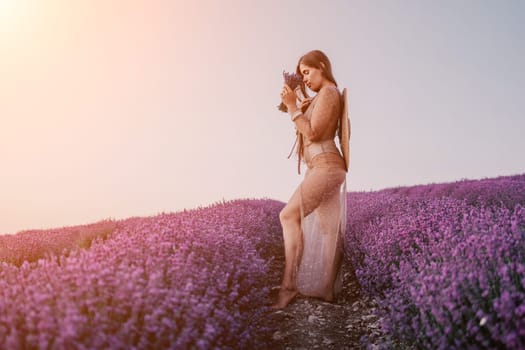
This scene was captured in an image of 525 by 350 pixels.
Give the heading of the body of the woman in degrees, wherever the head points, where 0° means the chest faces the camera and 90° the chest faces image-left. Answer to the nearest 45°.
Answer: approximately 90°
